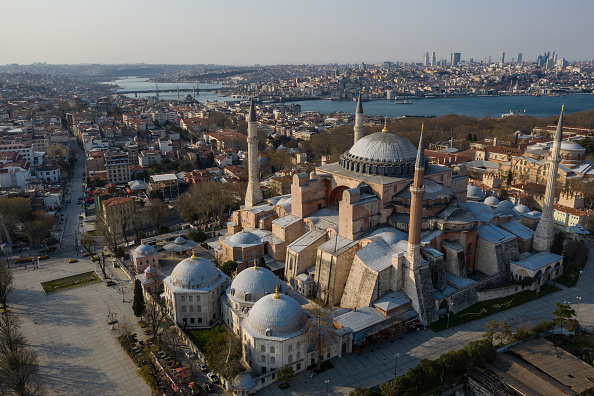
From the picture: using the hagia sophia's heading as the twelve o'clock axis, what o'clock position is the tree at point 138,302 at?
The tree is roughly at 10 o'clock from the hagia sophia.

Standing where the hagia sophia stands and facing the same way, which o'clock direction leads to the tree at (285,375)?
The tree is roughly at 8 o'clock from the hagia sophia.

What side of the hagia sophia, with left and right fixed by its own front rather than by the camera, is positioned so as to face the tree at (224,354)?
left

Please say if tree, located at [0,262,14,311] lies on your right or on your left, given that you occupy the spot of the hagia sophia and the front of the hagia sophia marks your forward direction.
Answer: on your left

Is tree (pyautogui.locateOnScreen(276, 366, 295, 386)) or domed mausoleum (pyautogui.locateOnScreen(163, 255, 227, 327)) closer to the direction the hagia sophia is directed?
the domed mausoleum

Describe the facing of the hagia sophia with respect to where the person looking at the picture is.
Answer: facing away from the viewer and to the left of the viewer
